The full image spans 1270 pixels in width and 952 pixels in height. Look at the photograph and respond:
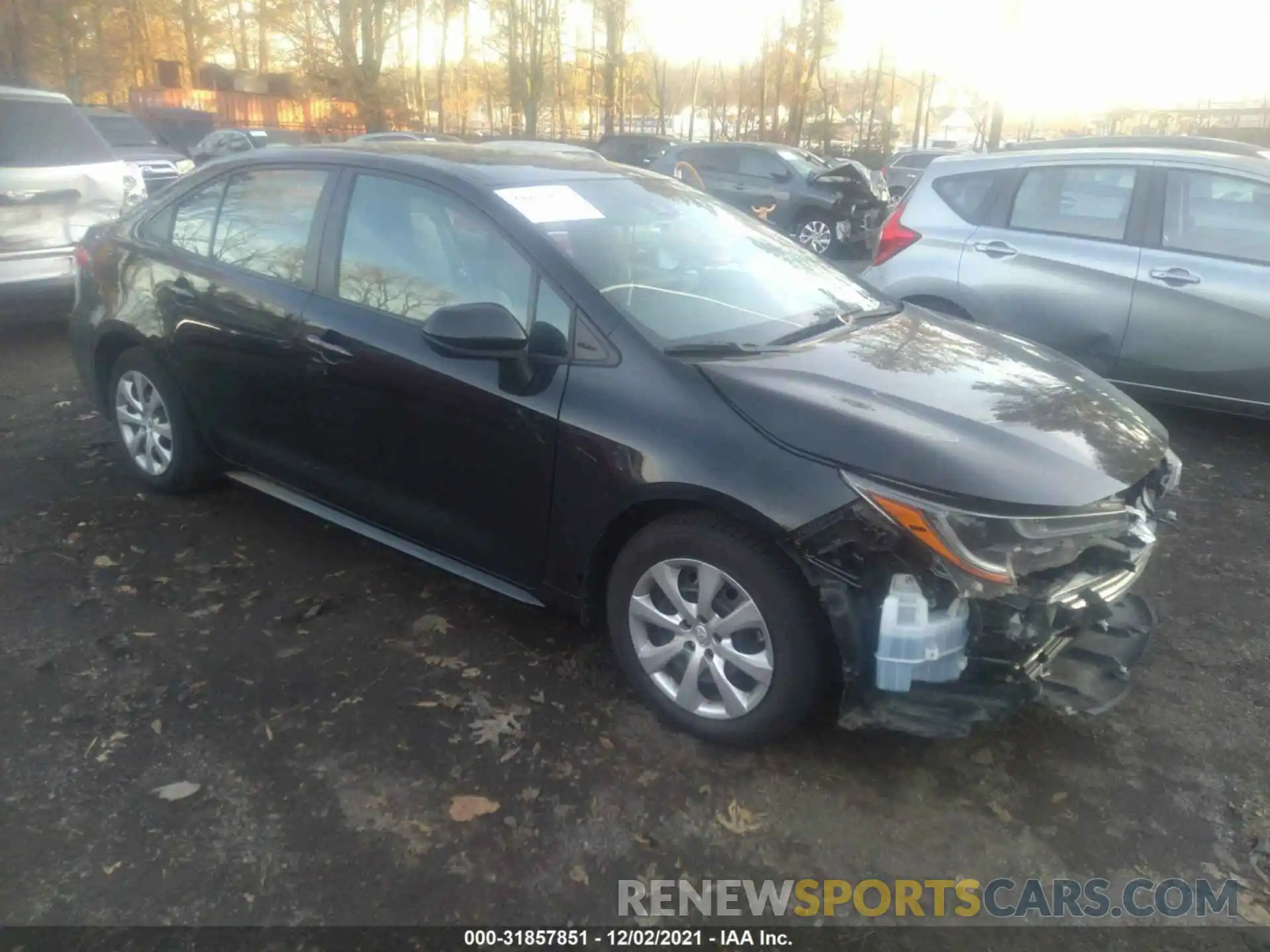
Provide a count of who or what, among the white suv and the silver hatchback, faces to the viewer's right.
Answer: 1

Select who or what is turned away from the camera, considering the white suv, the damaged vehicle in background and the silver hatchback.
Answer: the white suv

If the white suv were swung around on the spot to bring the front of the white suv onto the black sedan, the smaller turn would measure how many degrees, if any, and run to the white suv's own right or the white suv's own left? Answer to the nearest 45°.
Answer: approximately 180°

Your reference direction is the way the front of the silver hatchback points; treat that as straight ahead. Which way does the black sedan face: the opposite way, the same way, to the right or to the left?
the same way

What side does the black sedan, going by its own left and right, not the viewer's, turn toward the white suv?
back

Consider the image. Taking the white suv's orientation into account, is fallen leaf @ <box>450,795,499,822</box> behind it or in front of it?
behind

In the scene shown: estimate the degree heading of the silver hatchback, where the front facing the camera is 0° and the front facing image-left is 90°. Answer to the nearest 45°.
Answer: approximately 270°

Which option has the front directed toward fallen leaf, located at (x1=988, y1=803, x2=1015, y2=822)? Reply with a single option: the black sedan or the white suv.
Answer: the black sedan

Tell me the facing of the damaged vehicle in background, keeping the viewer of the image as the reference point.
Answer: facing the viewer and to the right of the viewer

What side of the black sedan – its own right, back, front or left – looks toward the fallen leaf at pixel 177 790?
right

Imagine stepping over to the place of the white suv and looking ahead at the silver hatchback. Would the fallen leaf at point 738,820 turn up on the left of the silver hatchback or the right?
right

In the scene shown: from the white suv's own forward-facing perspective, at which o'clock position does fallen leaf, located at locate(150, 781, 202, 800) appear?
The fallen leaf is roughly at 6 o'clock from the white suv.

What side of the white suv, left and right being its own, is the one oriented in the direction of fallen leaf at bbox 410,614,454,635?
back

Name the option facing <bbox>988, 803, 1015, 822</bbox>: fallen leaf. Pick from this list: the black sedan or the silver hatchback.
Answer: the black sedan

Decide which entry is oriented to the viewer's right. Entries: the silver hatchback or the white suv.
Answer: the silver hatchback

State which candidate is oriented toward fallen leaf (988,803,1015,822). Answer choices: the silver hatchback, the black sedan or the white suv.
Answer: the black sedan

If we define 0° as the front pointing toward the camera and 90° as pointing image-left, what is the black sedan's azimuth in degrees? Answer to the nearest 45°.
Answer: approximately 315°

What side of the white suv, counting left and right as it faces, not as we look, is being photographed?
back
